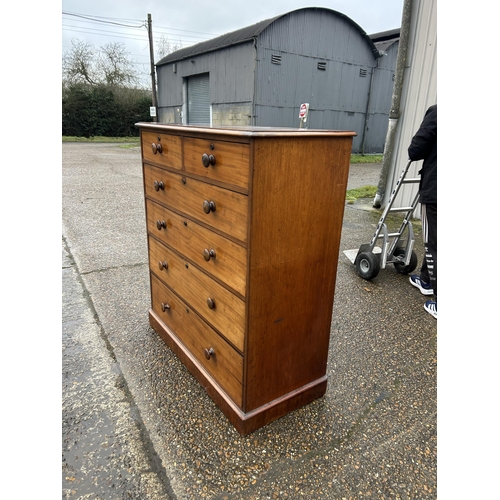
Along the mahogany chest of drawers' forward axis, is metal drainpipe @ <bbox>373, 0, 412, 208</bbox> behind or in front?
behind

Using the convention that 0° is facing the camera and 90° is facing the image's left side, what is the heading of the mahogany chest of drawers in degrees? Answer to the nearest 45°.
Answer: approximately 45°

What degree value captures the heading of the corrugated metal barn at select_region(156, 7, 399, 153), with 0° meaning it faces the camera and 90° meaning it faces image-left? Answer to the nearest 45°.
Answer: approximately 45°

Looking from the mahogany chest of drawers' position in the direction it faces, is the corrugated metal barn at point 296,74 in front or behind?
behind

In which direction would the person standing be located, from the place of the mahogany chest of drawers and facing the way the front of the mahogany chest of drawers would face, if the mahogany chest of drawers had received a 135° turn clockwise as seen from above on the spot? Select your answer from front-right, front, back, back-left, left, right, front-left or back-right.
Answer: front-right
